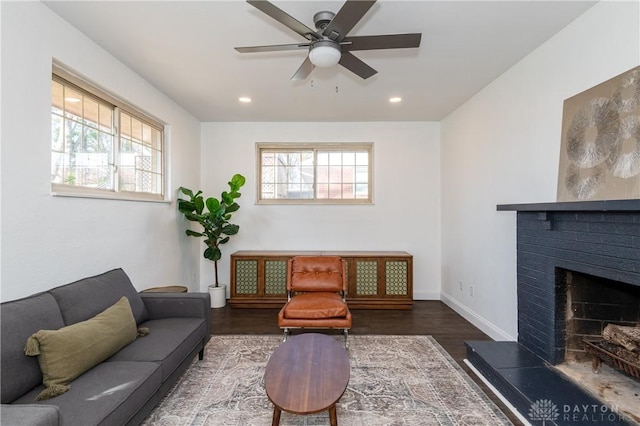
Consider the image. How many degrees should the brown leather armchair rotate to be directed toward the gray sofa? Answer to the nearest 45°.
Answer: approximately 45° to its right

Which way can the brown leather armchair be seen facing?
toward the camera

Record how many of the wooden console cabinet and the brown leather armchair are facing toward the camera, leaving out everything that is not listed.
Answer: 2

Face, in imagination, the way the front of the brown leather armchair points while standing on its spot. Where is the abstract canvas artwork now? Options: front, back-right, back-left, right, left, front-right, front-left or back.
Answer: front-left

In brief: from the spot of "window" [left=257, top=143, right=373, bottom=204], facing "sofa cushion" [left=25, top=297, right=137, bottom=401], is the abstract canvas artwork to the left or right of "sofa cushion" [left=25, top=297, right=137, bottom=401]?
left

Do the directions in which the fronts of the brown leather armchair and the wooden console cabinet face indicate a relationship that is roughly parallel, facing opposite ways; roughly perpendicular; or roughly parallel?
roughly parallel

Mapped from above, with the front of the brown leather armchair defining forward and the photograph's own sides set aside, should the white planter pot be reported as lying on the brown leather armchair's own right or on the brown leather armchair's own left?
on the brown leather armchair's own right

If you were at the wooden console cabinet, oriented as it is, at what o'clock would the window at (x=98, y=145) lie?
The window is roughly at 2 o'clock from the wooden console cabinet.

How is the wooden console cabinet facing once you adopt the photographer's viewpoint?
facing the viewer

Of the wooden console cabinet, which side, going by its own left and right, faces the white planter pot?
right

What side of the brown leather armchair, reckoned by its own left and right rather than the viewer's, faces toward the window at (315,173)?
back

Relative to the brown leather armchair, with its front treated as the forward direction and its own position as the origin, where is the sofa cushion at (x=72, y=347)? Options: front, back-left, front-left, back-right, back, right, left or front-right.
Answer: front-right

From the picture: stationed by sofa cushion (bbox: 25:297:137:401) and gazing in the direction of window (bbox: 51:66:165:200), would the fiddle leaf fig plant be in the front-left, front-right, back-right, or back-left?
front-right

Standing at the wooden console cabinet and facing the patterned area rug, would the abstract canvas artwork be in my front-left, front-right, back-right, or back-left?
front-left

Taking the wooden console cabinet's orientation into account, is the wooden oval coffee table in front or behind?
in front
